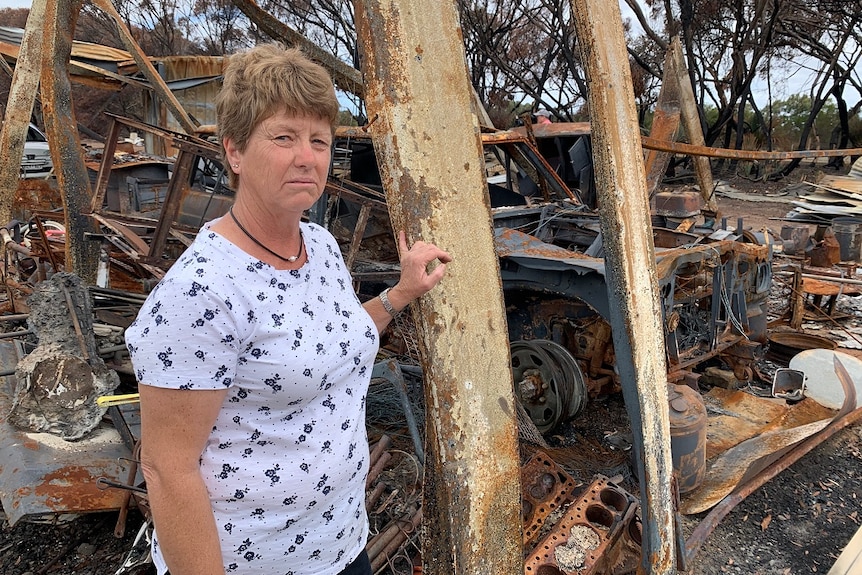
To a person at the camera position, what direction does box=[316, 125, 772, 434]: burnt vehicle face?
facing the viewer and to the right of the viewer

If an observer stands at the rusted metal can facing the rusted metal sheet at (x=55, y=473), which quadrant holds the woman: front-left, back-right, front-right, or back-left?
front-left

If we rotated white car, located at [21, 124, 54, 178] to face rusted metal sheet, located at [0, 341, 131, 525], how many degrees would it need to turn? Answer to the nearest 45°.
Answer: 0° — it already faces it

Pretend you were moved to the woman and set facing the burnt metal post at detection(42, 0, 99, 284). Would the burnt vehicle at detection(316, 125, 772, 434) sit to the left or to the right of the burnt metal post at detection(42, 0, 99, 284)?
right

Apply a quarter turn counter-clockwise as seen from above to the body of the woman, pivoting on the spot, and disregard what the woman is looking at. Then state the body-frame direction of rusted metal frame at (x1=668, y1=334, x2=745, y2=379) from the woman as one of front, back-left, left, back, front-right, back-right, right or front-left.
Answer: front

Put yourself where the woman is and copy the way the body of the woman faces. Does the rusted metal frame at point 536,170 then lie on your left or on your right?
on your left

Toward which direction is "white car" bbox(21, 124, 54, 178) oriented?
toward the camera

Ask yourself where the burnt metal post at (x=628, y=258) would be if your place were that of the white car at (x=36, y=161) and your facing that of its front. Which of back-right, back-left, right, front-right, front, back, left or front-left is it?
front

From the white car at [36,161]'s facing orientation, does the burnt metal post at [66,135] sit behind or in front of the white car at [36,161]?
in front

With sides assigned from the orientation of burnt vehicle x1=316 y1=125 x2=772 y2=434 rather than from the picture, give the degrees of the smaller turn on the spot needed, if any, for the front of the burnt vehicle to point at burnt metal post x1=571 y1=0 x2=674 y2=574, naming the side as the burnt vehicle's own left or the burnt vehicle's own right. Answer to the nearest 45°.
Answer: approximately 45° to the burnt vehicle's own right

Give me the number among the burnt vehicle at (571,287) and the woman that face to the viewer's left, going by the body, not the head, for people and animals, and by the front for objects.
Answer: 0
